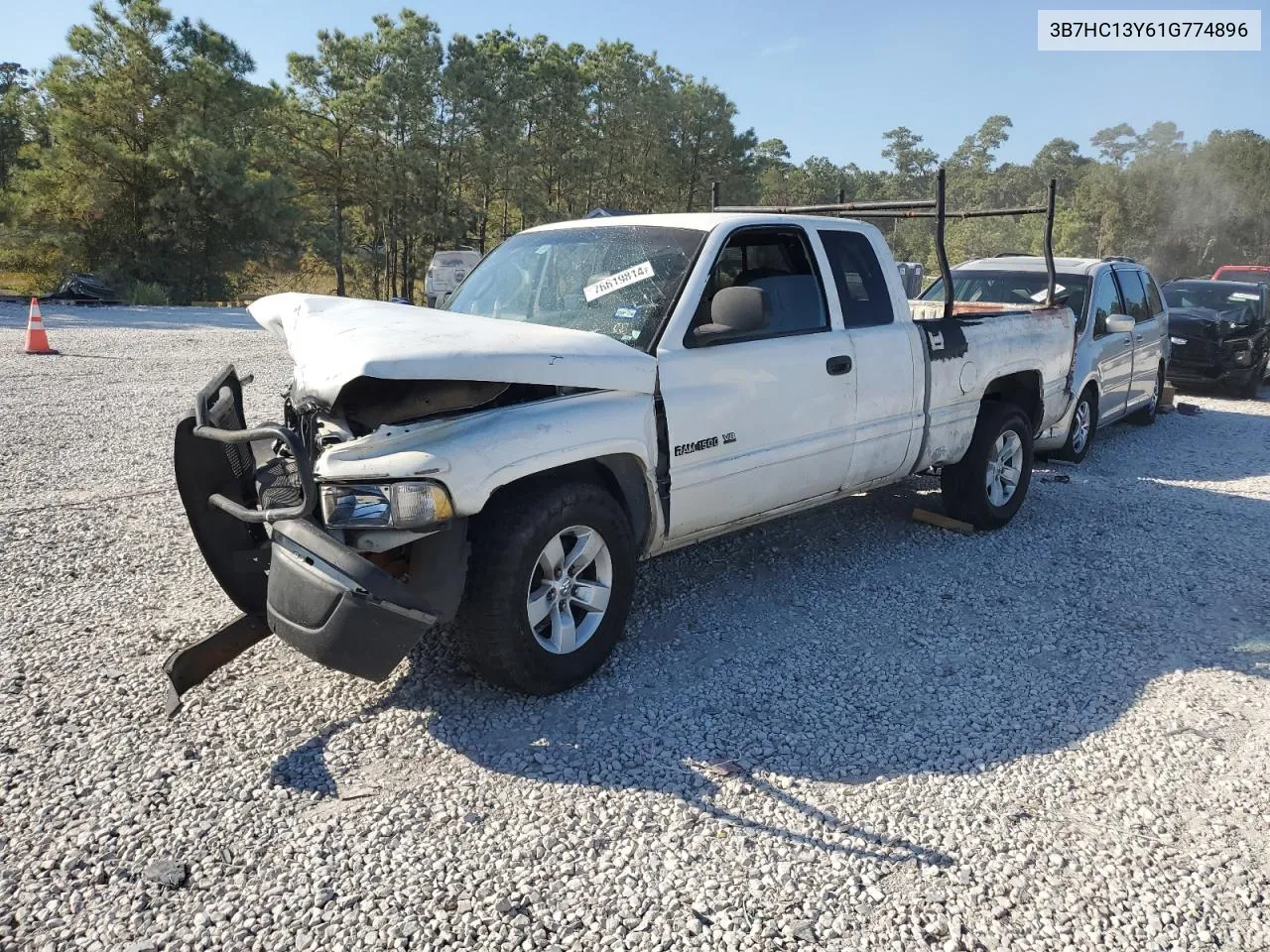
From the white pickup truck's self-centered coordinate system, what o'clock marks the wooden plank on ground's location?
The wooden plank on ground is roughly at 6 o'clock from the white pickup truck.

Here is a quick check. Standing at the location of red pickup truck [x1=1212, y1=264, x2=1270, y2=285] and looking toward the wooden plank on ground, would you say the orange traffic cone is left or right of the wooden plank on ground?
right

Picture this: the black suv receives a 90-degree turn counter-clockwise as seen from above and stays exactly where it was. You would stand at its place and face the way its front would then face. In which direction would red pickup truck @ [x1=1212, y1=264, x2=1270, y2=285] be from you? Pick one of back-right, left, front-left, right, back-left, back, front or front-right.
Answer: back-left

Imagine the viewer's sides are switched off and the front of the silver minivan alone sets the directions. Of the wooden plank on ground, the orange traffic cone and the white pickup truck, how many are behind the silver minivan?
0

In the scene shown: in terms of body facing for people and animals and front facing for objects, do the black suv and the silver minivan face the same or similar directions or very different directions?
same or similar directions

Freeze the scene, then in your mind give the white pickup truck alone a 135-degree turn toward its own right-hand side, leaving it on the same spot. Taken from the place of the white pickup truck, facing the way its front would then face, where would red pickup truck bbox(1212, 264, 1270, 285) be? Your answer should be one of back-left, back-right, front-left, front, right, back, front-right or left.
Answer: front-right

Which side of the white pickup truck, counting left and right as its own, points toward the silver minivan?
back

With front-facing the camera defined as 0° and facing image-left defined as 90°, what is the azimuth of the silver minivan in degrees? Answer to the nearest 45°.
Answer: approximately 45°

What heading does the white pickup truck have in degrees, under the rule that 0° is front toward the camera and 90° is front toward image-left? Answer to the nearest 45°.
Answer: approximately 45°

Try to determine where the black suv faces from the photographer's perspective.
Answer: facing the viewer and to the left of the viewer

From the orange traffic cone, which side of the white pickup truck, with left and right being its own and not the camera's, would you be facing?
right

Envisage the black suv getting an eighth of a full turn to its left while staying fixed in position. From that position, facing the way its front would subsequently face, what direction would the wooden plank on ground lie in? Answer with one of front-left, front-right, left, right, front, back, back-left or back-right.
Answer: front

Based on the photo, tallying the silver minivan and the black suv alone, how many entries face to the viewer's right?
0
